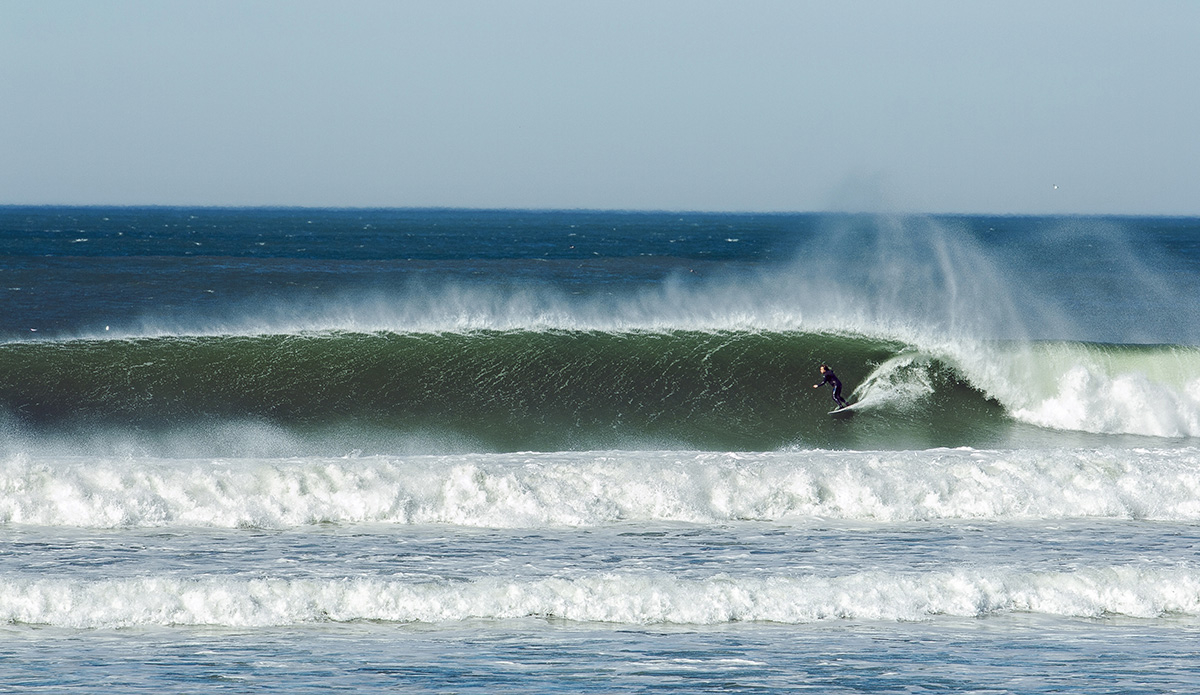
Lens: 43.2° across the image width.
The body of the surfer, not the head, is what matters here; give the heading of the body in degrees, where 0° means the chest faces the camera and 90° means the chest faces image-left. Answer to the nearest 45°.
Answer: approximately 90°
